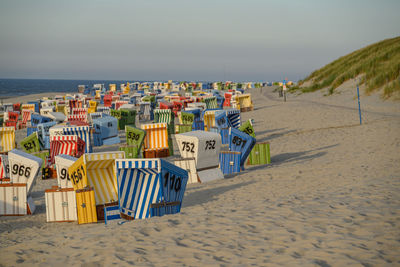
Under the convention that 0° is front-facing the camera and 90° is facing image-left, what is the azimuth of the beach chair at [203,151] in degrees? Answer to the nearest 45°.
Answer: approximately 135°

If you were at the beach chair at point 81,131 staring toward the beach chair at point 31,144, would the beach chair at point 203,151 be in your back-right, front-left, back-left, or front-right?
back-left

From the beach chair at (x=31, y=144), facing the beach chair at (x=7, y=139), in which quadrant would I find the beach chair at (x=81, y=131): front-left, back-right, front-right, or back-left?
back-right

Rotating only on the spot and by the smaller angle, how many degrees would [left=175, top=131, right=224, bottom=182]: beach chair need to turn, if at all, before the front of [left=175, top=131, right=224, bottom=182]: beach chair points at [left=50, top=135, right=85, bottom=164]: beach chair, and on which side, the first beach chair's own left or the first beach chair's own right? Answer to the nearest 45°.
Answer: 0° — it already faces it
